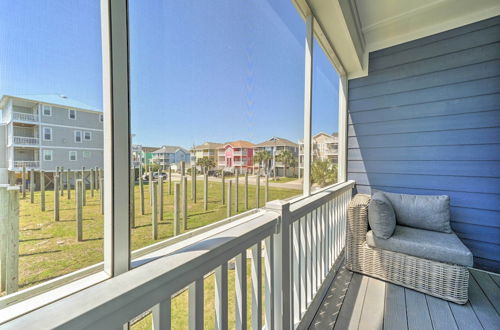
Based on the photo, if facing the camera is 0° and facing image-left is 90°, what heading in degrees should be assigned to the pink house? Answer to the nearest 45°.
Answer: approximately 45°

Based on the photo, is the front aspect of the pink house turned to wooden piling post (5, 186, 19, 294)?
yes

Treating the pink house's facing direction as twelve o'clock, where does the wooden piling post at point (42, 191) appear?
The wooden piling post is roughly at 12 o'clock from the pink house.

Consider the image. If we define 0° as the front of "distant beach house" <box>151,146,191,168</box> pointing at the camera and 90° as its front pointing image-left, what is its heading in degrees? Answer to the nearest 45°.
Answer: approximately 45°
